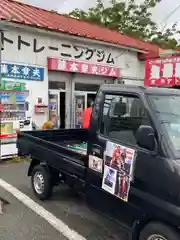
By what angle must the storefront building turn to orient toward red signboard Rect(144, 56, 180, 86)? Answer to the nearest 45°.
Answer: approximately 45° to its left

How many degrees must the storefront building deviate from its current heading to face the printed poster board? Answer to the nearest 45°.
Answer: approximately 45° to its right

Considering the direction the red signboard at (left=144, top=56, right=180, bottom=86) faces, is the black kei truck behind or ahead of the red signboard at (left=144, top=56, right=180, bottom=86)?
ahead

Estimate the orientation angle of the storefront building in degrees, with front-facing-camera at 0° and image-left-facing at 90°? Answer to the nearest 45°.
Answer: approximately 315°

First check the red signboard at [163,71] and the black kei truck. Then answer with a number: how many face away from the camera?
0

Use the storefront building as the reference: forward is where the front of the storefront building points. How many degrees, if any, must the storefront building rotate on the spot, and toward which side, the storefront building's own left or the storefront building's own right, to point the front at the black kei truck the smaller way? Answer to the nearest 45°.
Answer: approximately 45° to the storefront building's own right

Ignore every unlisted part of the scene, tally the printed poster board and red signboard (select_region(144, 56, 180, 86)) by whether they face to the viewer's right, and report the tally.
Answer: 0

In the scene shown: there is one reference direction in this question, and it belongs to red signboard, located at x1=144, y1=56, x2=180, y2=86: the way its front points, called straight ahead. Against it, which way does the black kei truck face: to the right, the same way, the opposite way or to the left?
to the left

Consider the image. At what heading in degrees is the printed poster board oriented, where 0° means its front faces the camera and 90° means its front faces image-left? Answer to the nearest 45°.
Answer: approximately 45°
